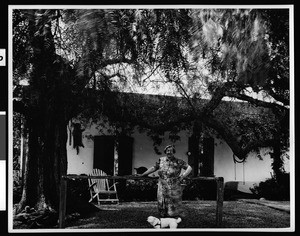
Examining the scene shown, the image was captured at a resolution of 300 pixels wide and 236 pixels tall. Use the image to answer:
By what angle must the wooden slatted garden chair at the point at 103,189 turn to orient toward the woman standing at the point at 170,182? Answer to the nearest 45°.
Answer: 0° — it already faces them

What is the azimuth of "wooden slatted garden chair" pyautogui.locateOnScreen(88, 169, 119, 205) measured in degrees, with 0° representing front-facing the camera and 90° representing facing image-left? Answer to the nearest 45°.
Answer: approximately 315°

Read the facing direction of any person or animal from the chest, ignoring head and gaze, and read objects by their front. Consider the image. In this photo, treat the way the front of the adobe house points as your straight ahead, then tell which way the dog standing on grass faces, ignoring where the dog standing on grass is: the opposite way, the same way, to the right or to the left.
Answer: to the right

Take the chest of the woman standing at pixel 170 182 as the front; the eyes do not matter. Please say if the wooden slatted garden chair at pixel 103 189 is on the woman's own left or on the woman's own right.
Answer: on the woman's own right

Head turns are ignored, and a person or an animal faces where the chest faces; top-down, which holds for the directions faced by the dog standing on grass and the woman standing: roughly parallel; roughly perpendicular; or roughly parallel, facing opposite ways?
roughly perpendicular

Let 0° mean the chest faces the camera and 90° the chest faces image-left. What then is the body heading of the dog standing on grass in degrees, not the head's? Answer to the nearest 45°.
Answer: approximately 90°

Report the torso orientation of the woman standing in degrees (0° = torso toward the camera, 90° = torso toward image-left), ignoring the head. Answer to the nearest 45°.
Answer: approximately 0°

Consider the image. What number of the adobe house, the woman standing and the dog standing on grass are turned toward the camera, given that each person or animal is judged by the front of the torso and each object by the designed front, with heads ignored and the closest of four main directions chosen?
2

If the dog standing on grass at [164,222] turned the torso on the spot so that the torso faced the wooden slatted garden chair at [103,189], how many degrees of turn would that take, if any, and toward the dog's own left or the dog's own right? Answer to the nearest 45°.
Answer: approximately 45° to the dog's own right
